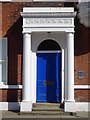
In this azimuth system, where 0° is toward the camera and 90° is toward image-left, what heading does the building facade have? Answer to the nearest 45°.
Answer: approximately 0°
